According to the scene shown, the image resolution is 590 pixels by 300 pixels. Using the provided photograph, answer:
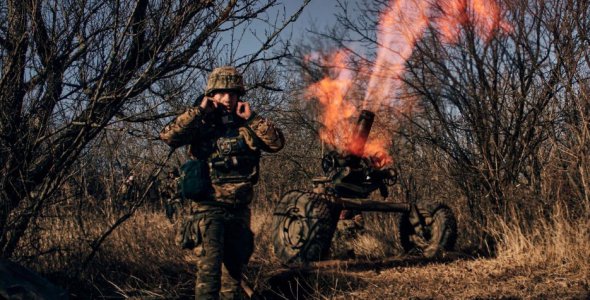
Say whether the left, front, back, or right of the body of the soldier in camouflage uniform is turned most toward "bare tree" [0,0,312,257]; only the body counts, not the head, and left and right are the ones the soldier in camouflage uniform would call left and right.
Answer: right

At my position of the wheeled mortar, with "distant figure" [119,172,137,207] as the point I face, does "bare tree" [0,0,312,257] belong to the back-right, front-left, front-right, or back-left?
front-left

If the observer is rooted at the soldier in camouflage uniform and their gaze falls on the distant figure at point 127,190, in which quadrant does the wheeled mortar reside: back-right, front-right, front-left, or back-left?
front-right

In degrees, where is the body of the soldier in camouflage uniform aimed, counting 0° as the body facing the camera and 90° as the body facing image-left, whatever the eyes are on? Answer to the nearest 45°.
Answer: approximately 0°

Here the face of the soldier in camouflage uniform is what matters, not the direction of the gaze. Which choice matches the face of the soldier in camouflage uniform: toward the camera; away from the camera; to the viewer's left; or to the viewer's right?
toward the camera

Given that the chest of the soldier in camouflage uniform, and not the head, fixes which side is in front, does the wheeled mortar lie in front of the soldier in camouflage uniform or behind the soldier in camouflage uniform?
behind
